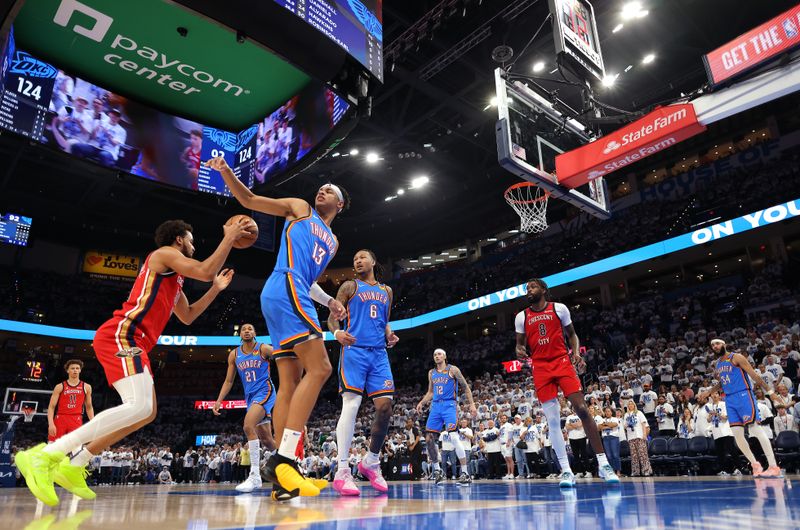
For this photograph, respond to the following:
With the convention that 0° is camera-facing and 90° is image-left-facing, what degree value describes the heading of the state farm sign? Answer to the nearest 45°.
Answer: approximately 45°

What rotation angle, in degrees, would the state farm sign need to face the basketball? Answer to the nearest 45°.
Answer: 0° — it already faces it

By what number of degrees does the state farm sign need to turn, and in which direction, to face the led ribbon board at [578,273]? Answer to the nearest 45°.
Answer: approximately 135° to its right
